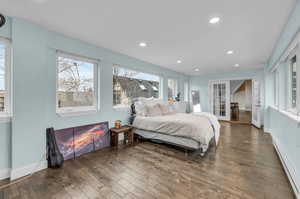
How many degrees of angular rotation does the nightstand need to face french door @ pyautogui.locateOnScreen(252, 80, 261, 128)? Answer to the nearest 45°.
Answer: approximately 45° to its left

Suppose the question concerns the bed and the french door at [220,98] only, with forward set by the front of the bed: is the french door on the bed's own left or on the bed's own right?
on the bed's own left

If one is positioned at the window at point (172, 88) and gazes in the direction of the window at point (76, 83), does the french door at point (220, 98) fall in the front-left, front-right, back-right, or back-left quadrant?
back-left

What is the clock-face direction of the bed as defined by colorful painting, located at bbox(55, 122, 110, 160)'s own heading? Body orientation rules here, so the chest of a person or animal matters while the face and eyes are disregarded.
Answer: The bed is roughly at 11 o'clock from the colorful painting.

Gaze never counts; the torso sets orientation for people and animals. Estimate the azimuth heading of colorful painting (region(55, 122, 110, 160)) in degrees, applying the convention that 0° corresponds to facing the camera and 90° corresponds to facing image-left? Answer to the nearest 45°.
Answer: approximately 315°

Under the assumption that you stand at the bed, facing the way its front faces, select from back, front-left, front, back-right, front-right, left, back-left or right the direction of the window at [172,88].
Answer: back-left

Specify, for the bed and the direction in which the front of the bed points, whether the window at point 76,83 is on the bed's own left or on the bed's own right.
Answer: on the bed's own right

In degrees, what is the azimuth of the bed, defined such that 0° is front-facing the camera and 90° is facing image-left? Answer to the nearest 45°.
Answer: approximately 315°

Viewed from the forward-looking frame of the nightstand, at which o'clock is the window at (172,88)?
The window is roughly at 9 o'clock from the nightstand.

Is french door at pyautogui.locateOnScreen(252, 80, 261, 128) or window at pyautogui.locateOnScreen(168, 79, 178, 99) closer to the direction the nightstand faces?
the french door
